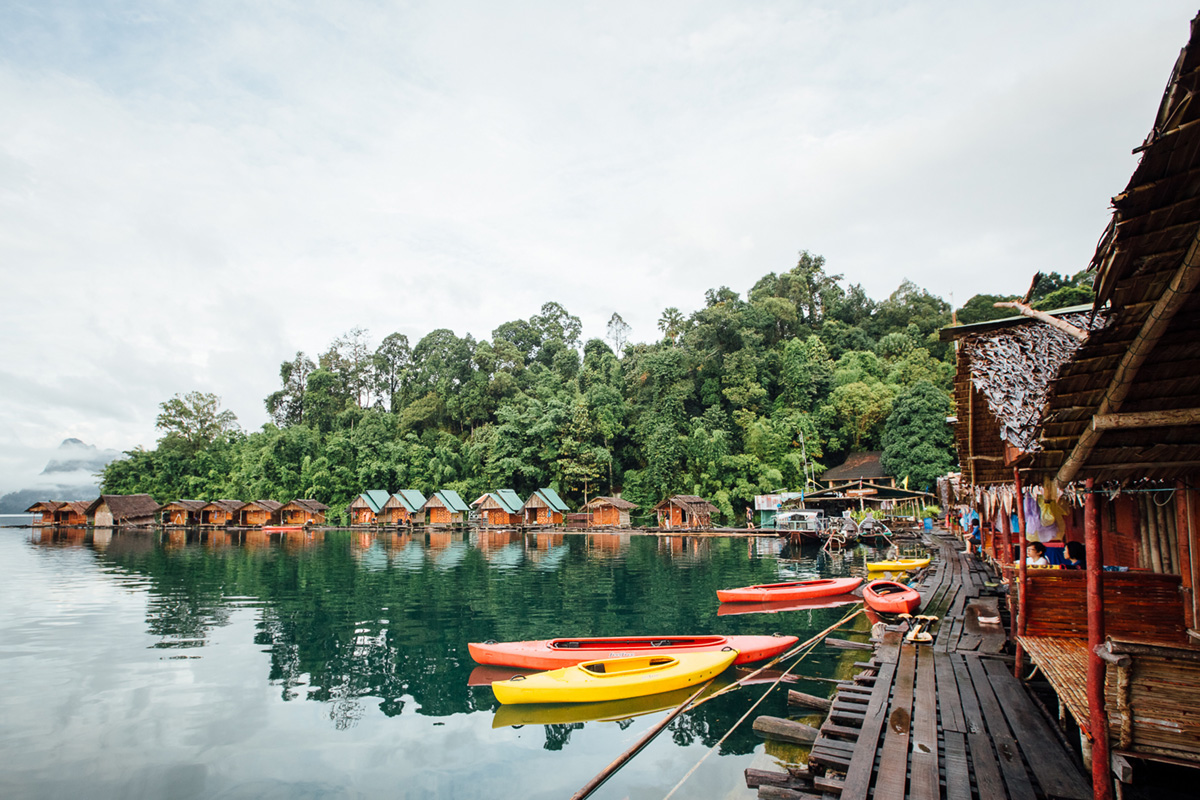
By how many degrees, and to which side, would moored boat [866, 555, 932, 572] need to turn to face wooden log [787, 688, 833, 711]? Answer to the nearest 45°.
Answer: approximately 90° to its left

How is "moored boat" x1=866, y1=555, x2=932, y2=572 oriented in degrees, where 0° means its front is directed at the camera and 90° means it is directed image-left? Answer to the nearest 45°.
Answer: approximately 90°

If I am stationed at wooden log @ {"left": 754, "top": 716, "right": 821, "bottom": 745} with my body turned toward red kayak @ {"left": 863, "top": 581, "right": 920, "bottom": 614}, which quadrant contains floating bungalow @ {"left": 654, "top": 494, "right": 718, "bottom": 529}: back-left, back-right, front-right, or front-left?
front-left
